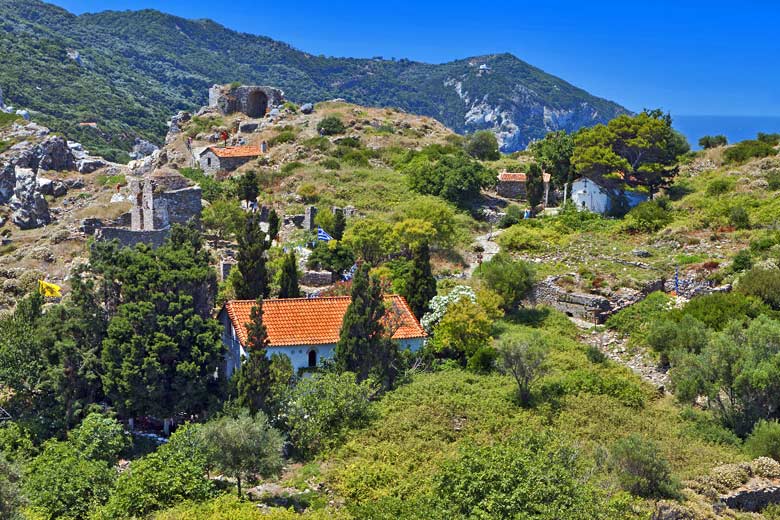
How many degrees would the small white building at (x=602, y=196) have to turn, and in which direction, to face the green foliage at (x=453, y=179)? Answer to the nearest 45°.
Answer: approximately 45° to its right

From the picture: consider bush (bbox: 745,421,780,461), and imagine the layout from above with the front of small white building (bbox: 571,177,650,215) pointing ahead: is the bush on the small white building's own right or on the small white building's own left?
on the small white building's own left

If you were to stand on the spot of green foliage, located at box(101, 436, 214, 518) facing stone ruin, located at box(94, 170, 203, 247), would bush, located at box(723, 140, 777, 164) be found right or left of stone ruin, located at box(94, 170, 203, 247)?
right

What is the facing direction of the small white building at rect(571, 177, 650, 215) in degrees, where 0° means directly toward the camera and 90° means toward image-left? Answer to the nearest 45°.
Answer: approximately 45°

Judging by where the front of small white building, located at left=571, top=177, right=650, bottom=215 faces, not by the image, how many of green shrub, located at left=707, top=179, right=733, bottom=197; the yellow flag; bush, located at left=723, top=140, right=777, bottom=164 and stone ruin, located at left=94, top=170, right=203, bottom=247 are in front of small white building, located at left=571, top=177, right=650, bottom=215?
2

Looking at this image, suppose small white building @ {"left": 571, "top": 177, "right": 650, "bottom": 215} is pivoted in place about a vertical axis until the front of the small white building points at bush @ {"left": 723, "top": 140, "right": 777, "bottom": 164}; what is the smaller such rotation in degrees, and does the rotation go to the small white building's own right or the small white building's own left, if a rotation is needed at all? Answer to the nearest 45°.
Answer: approximately 180°

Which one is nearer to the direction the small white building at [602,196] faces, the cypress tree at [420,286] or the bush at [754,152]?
the cypress tree

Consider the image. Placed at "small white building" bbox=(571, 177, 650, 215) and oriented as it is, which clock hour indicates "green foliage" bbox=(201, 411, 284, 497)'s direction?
The green foliage is roughly at 11 o'clock from the small white building.

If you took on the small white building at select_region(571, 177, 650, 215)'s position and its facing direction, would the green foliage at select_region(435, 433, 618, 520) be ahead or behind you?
ahead

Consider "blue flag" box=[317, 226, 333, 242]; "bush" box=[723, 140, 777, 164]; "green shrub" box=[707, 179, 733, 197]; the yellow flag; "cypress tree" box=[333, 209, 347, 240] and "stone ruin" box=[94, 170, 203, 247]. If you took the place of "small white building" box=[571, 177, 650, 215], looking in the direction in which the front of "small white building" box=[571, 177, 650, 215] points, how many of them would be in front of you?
4

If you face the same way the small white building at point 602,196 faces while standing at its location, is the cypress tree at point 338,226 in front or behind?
in front

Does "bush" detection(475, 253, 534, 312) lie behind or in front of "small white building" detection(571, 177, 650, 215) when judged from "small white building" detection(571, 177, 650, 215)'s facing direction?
in front

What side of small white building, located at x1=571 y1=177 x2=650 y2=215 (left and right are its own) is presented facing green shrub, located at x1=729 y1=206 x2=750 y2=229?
left

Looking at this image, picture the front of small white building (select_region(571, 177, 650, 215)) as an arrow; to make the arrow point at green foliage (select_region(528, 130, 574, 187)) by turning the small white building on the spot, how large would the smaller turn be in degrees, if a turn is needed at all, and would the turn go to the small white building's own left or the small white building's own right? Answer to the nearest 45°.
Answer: approximately 90° to the small white building's own right
